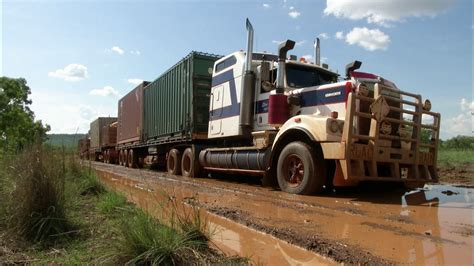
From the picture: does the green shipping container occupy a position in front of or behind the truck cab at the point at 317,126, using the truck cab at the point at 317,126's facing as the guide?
behind

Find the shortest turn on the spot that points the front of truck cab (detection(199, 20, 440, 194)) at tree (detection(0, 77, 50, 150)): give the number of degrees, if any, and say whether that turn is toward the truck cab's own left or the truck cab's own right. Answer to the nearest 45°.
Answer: approximately 180°

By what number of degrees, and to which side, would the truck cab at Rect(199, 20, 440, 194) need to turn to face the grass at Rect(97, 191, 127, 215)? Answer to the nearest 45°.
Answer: approximately 90° to its right

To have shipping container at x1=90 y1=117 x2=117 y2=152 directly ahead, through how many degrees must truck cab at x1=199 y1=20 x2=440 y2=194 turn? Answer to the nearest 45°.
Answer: approximately 180°

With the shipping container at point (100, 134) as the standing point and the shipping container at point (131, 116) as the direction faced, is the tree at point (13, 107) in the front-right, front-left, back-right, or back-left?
back-right

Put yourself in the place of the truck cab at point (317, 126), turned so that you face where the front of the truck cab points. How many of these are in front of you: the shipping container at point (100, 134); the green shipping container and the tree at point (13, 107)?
0

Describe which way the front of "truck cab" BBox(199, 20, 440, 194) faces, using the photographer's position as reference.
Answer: facing the viewer and to the right of the viewer

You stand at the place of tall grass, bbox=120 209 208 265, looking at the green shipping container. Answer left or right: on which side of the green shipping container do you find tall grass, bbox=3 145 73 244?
left

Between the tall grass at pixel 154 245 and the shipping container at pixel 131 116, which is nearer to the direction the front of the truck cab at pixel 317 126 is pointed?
the tall grass

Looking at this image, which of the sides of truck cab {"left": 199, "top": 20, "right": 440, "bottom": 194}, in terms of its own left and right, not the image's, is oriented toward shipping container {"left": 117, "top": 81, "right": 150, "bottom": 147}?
back

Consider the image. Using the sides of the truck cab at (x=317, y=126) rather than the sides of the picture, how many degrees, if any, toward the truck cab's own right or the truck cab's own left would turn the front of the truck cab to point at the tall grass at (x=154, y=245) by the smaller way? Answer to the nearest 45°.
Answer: approximately 45° to the truck cab's own right

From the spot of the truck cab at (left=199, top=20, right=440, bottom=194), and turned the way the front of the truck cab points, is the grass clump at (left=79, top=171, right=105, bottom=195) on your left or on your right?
on your right

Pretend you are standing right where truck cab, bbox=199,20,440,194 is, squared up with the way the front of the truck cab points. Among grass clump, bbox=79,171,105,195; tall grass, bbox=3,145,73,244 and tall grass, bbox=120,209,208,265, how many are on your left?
0

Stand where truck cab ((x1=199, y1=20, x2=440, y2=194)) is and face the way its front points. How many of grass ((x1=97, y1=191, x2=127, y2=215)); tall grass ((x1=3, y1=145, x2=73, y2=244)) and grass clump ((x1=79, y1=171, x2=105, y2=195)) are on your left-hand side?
0

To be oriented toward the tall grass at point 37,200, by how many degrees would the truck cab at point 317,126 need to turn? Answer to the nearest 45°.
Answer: approximately 90° to its right
